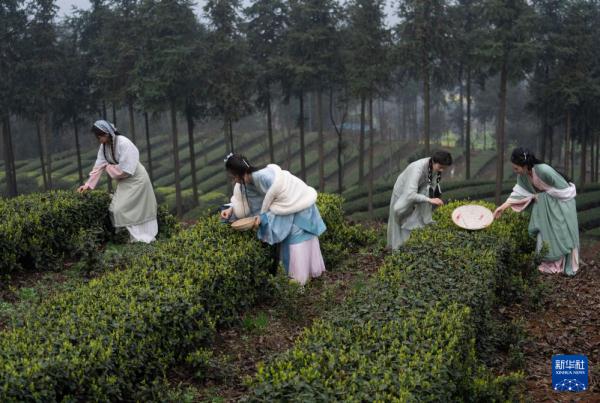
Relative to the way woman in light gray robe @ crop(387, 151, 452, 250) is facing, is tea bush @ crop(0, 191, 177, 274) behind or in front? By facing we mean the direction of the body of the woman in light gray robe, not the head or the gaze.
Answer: behind

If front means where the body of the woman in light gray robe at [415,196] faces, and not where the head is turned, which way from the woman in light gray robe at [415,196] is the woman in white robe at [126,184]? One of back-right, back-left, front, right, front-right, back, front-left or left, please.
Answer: back

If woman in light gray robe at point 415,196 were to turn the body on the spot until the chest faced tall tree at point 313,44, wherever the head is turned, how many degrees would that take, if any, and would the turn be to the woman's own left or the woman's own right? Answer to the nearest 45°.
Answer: approximately 90° to the woman's own left

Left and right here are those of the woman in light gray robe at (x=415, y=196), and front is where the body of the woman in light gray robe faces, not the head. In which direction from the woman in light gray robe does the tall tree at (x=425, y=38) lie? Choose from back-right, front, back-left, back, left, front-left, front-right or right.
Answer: left

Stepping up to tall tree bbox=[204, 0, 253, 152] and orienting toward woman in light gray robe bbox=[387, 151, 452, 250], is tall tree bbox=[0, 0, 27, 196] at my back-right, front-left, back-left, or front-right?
back-right

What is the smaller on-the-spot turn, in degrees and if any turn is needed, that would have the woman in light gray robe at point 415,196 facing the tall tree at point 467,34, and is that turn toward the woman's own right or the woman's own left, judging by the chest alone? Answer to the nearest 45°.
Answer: approximately 90° to the woman's own left

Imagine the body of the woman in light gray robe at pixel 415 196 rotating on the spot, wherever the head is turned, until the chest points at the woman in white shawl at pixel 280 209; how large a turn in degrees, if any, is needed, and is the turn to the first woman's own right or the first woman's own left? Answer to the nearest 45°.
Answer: approximately 135° to the first woman's own right

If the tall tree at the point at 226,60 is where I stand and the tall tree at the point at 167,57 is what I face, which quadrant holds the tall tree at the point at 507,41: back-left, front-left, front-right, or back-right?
back-left

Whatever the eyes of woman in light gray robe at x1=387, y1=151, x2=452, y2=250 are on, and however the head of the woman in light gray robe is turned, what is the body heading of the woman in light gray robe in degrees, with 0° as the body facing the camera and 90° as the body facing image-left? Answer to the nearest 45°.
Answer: approximately 270°

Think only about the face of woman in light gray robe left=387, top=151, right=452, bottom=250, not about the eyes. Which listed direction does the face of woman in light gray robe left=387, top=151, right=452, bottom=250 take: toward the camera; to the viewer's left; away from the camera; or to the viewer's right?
to the viewer's right
